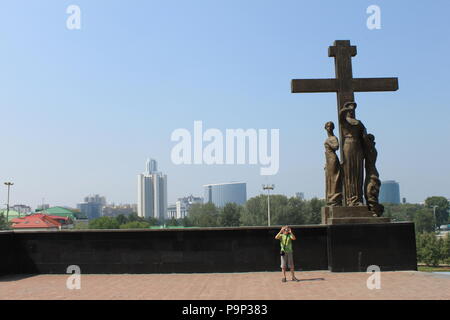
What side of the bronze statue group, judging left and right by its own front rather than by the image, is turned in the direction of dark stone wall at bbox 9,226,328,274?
right

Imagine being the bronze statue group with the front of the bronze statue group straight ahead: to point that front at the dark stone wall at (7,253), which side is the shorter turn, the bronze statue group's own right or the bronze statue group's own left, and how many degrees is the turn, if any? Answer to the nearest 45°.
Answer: approximately 90° to the bronze statue group's own right

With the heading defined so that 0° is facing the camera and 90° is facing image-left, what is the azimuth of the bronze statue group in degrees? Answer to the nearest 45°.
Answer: approximately 0°
